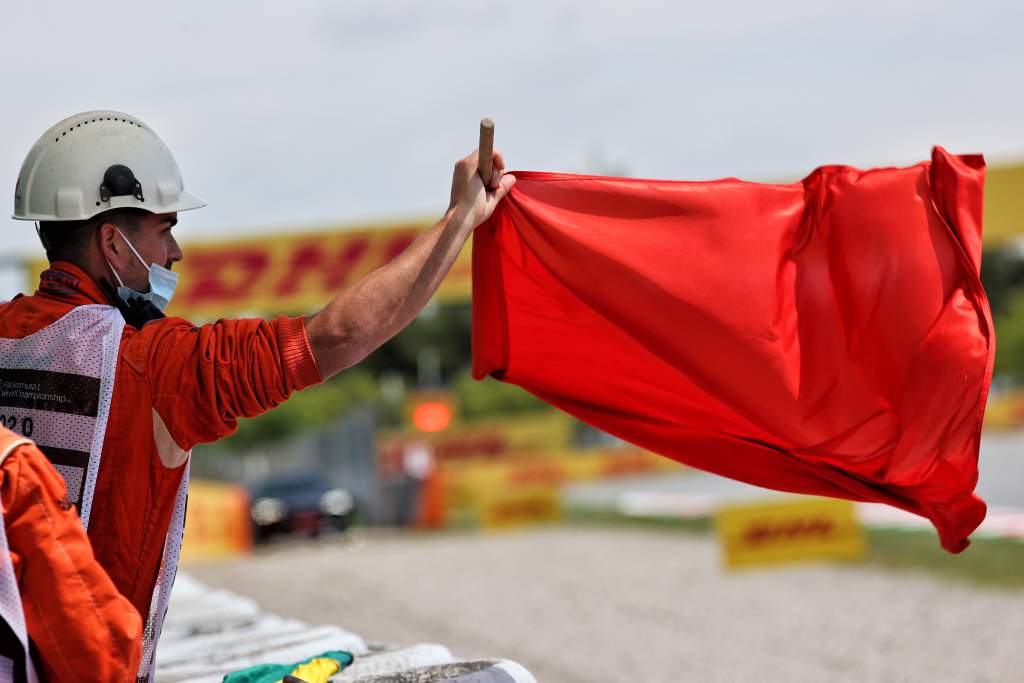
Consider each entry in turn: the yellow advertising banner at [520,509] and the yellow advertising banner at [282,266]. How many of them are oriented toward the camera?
2

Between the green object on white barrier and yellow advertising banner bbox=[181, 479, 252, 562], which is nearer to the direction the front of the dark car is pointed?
the green object on white barrier

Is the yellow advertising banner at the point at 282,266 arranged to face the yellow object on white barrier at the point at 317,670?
yes

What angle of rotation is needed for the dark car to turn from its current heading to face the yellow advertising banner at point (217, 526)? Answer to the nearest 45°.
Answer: approximately 90° to its right

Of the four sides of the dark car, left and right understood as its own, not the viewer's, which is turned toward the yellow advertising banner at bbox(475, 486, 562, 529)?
left

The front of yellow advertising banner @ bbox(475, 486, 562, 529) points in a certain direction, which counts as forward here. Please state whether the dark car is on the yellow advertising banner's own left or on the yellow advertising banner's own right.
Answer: on the yellow advertising banner's own right

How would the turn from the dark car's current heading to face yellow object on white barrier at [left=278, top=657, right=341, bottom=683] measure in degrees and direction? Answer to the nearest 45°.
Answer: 0° — it already faces it

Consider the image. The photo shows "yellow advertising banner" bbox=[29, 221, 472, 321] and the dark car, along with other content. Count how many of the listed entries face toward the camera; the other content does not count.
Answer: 2

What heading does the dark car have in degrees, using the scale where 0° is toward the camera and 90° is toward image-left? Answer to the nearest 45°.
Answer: approximately 0°
